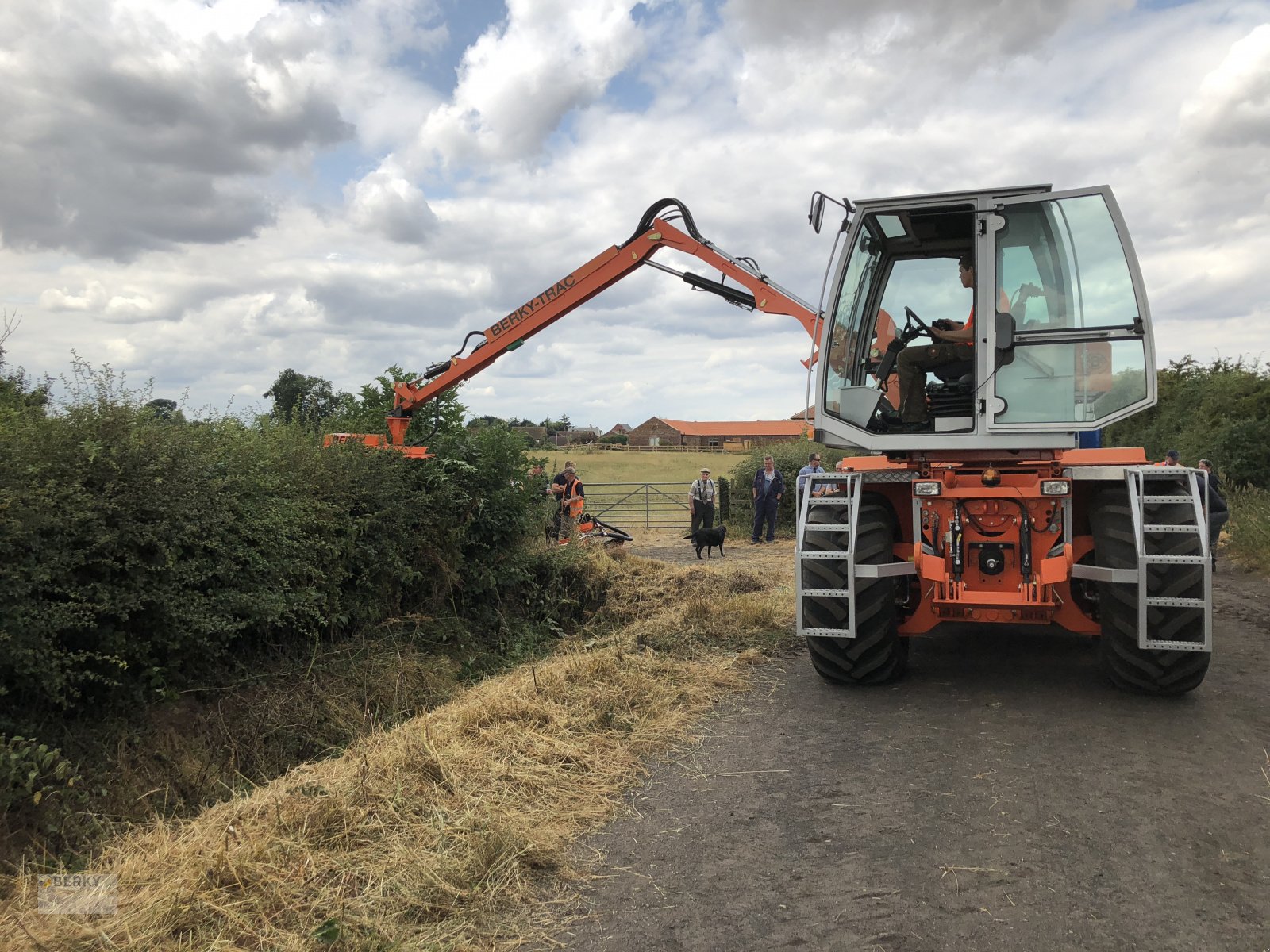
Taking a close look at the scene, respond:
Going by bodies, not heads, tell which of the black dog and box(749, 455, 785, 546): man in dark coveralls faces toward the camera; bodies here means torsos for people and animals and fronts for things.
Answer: the man in dark coveralls

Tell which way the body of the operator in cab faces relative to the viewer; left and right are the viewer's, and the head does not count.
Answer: facing to the left of the viewer

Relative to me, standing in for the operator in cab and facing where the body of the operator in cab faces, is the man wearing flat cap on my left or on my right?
on my right

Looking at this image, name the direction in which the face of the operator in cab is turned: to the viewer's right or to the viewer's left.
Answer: to the viewer's left

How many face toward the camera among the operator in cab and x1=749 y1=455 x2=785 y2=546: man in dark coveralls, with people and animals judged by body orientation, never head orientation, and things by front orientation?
1

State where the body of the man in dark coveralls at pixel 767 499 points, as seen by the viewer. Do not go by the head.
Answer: toward the camera

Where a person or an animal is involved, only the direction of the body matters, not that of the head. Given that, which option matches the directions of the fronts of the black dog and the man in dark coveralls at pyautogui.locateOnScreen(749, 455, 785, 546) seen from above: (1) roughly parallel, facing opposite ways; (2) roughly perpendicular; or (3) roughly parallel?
roughly perpendicular

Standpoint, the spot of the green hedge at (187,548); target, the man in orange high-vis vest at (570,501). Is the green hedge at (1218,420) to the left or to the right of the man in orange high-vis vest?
right

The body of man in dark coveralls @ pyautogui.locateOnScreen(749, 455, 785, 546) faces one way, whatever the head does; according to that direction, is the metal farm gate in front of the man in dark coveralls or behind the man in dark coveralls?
behind

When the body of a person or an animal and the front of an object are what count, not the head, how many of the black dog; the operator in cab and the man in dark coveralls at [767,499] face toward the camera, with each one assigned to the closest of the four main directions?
1
